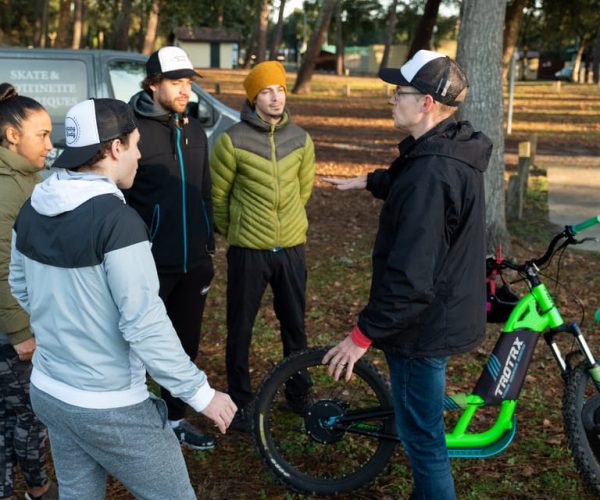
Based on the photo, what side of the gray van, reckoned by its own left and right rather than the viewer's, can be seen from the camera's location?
right

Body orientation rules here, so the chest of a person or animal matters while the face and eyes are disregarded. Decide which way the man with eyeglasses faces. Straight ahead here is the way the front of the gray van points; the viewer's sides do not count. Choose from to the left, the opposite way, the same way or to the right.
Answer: the opposite way

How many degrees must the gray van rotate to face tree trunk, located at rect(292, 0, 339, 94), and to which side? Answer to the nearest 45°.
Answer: approximately 90° to its left

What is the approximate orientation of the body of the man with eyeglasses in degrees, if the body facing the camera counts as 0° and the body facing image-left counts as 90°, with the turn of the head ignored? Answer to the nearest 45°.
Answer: approximately 90°

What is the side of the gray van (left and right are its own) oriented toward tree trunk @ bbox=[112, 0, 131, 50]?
left

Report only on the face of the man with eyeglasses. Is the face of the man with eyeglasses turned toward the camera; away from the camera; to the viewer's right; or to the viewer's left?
to the viewer's left

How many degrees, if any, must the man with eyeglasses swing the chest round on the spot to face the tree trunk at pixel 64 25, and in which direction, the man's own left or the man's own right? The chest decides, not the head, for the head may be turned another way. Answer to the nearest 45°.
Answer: approximately 45° to the man's own right

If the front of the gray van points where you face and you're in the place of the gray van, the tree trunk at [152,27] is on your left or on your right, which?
on your left

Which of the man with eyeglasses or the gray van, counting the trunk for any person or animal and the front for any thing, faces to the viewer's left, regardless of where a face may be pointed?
the man with eyeglasses

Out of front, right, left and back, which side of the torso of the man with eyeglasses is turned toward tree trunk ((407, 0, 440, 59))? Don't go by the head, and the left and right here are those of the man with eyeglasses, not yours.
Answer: right

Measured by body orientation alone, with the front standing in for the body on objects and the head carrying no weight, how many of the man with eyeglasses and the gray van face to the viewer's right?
1

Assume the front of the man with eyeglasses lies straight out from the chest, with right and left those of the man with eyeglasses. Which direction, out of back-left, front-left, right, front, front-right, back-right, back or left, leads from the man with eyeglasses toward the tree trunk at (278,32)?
right
